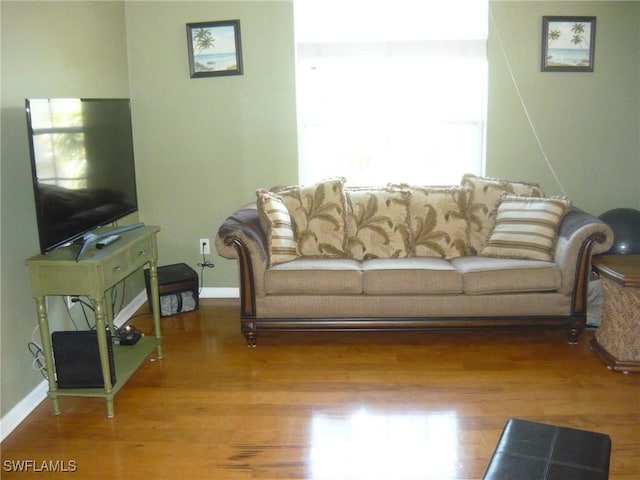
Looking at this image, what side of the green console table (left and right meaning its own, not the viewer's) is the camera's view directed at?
right

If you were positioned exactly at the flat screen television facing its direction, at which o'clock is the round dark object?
The round dark object is roughly at 11 o'clock from the flat screen television.

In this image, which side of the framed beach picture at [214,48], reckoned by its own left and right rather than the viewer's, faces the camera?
front

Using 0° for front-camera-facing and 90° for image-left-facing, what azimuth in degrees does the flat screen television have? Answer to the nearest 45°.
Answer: approximately 315°

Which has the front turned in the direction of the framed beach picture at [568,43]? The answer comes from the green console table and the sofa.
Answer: the green console table

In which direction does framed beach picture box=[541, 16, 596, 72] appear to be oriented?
toward the camera

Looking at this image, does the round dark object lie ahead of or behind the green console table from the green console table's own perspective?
ahead

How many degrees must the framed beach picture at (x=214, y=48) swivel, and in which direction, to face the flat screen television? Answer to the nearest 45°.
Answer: approximately 45° to its right

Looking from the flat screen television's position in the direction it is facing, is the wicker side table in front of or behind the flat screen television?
in front

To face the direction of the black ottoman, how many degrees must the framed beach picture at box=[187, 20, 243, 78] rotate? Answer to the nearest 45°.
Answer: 0° — it already faces it
